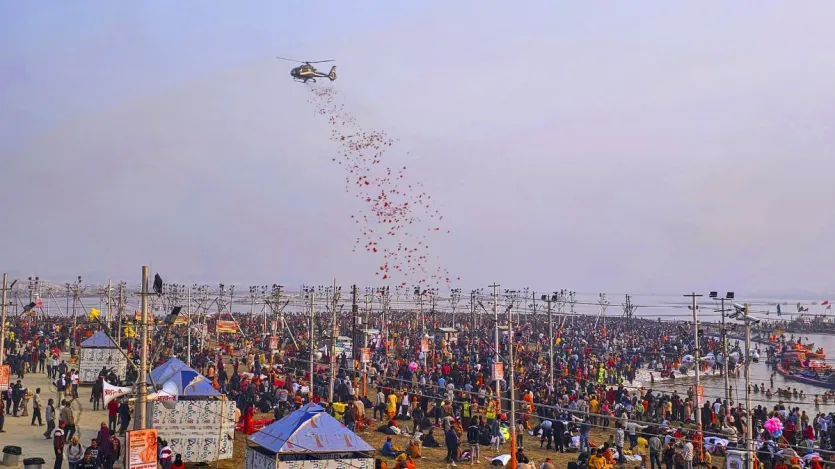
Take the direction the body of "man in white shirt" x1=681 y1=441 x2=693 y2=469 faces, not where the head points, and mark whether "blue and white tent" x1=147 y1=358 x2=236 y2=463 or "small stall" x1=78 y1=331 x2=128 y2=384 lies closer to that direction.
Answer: the small stall

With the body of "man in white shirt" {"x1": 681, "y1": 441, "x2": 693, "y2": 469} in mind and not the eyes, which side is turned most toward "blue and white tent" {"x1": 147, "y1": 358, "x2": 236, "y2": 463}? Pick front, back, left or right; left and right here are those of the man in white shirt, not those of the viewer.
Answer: left

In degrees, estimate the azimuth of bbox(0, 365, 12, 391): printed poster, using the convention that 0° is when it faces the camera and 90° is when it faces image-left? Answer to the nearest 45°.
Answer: approximately 0°

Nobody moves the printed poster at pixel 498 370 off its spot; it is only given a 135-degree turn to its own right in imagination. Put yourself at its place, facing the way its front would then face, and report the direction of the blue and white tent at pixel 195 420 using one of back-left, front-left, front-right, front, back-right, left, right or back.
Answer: left

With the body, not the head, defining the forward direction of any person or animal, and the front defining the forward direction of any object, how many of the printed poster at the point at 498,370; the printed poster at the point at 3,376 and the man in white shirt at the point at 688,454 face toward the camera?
2

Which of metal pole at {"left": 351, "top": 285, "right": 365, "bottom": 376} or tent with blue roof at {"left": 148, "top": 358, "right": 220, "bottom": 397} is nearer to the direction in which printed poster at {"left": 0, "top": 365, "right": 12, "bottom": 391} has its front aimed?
the tent with blue roof

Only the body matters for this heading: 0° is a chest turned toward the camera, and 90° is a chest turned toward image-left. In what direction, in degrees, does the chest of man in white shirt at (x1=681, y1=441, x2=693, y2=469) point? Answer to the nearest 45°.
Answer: approximately 180°

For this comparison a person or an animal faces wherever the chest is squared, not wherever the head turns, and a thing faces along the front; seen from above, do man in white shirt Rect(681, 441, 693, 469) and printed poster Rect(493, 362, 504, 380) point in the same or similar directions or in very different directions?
very different directions
